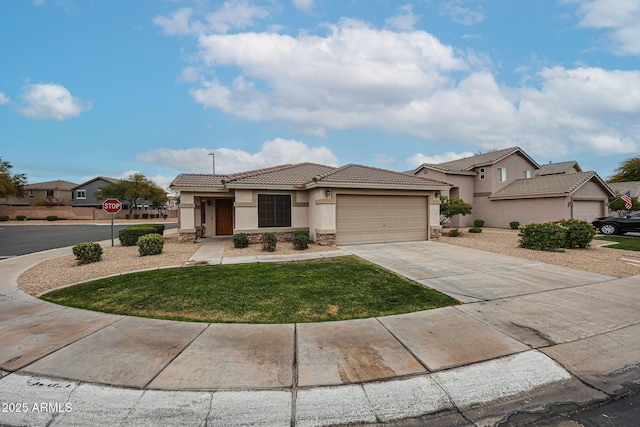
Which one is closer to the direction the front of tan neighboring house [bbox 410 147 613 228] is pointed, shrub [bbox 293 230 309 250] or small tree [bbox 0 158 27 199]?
the shrub

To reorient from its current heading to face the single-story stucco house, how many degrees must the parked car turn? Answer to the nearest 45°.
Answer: approximately 45° to its left

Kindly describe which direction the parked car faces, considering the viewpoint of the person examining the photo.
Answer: facing to the left of the viewer

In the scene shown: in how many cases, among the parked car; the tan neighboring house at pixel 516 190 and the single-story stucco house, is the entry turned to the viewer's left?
1

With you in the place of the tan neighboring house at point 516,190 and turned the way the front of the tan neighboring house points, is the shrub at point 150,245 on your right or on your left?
on your right

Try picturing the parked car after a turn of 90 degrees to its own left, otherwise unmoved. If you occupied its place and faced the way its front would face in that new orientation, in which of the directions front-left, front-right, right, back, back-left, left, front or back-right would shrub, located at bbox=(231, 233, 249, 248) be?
front-right
